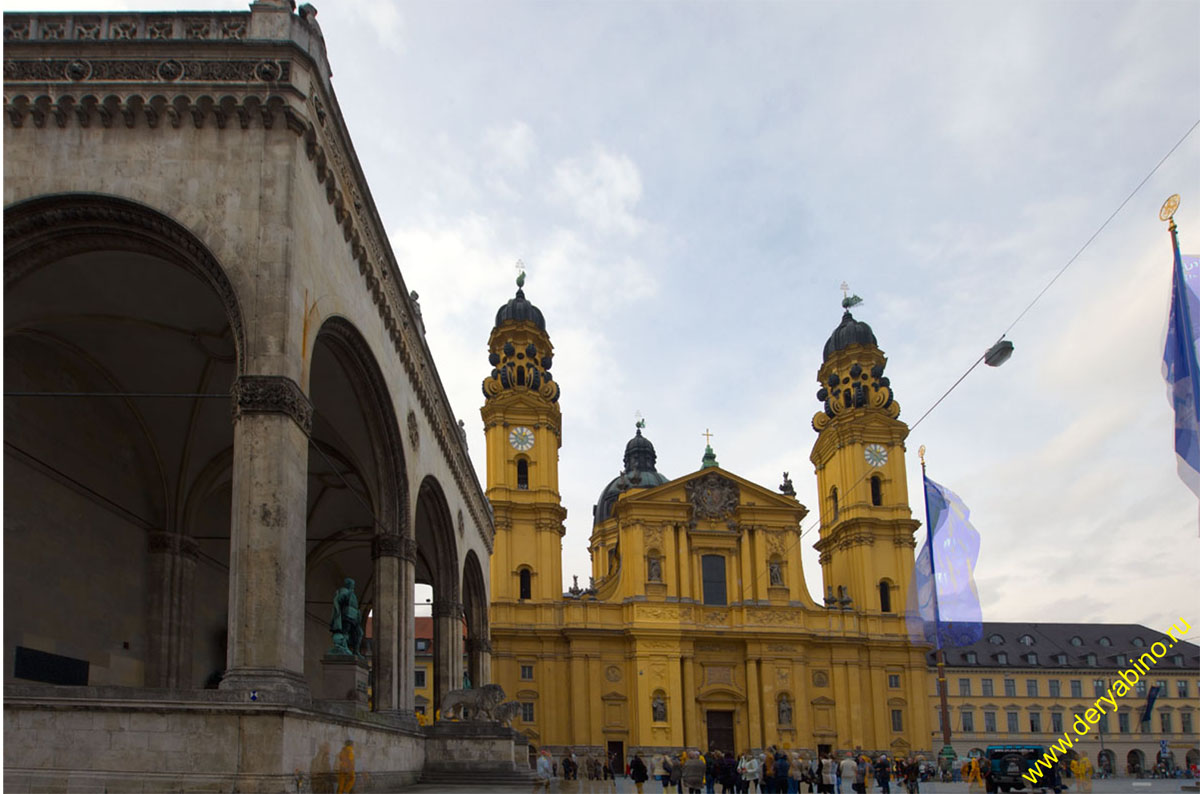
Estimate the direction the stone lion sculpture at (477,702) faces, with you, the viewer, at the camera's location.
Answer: facing to the right of the viewer

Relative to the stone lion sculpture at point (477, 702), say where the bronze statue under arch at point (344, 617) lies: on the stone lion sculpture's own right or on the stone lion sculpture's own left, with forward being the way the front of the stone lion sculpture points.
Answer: on the stone lion sculpture's own right

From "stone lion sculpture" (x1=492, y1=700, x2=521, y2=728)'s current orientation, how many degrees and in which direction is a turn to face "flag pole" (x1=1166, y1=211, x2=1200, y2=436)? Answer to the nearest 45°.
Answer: approximately 45° to its right

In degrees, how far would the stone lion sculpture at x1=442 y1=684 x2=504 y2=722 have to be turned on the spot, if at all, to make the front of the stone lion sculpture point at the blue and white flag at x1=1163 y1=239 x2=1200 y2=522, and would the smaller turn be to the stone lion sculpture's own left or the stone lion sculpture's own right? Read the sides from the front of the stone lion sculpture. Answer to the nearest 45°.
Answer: approximately 45° to the stone lion sculpture's own right

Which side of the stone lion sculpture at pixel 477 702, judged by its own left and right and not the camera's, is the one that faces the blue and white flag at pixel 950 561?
front

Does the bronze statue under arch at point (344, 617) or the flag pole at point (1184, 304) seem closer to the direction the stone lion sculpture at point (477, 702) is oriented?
the flag pole

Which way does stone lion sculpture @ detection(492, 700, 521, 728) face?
to the viewer's right

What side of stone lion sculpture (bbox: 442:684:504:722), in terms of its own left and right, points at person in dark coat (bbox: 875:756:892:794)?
front

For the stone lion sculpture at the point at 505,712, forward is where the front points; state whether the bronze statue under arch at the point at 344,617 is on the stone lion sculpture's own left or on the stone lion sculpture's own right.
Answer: on the stone lion sculpture's own right
